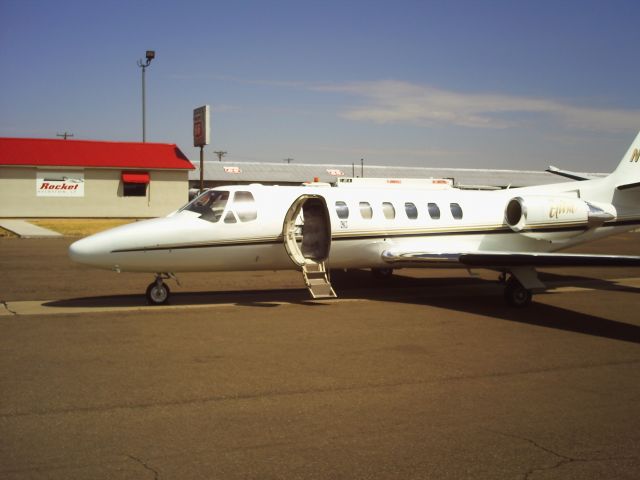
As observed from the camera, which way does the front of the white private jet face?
facing to the left of the viewer

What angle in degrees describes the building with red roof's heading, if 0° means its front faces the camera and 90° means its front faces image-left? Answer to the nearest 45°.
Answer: approximately 0°

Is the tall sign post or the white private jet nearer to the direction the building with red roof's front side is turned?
the white private jet

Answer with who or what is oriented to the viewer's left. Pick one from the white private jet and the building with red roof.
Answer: the white private jet

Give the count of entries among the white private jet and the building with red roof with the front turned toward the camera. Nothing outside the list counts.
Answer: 1

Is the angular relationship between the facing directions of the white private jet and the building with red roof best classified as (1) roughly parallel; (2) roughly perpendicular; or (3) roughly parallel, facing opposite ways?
roughly perpendicular

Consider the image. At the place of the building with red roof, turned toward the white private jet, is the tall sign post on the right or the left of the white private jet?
left

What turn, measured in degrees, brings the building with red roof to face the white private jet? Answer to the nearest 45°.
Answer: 0° — it already faces it

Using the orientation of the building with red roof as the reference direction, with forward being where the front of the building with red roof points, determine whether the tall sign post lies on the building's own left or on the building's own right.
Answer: on the building's own left

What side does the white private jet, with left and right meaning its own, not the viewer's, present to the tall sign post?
right
